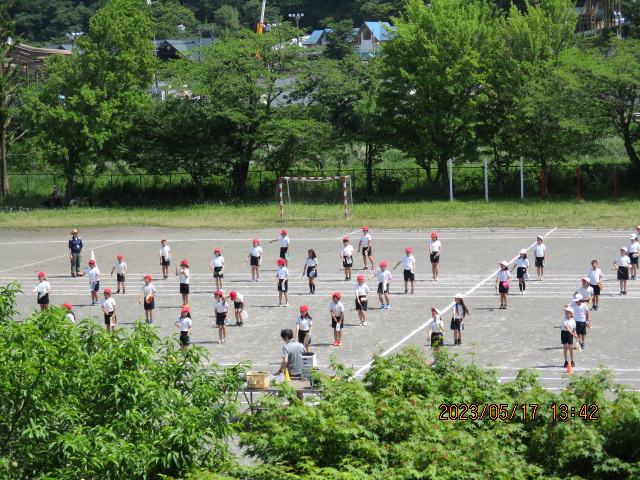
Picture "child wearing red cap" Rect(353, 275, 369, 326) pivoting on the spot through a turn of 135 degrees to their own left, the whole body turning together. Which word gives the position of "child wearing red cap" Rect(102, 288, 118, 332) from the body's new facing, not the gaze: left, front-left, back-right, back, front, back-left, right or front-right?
back-left

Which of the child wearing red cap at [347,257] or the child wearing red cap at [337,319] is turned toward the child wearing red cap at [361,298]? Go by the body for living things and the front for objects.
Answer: the child wearing red cap at [347,257]

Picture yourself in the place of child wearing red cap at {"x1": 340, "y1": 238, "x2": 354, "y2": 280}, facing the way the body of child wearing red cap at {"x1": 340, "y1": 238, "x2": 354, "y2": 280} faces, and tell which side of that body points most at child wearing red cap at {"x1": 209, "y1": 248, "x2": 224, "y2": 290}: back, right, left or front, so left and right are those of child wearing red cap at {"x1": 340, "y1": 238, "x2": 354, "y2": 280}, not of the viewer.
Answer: right

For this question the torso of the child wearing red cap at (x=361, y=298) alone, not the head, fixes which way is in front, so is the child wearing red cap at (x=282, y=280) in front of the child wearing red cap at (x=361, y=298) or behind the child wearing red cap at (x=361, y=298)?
behind

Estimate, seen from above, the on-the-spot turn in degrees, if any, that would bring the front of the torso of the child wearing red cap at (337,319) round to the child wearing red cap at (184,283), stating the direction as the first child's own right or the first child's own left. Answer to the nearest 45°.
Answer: approximately 135° to the first child's own right

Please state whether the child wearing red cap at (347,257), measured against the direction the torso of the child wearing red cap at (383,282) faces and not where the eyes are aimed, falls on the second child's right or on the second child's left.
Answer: on the second child's right

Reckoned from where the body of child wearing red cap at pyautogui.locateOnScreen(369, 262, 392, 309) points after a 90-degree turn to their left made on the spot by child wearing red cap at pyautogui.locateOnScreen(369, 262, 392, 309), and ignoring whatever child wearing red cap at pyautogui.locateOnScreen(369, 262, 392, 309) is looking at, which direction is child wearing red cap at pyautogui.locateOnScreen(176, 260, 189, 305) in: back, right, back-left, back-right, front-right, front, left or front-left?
back-right

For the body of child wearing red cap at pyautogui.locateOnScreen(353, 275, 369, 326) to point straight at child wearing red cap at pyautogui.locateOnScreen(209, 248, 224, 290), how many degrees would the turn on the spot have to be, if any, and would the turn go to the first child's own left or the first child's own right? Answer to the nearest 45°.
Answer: approximately 135° to the first child's own right

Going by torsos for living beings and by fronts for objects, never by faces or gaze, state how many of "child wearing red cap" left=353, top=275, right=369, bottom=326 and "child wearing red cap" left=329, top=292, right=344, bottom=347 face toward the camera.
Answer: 2

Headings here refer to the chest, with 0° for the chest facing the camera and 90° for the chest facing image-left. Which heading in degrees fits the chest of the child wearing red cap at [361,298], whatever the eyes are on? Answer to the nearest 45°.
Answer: approximately 0°
